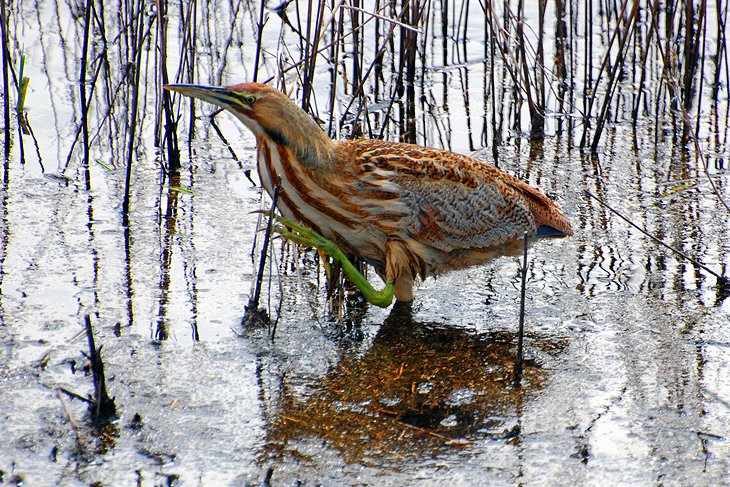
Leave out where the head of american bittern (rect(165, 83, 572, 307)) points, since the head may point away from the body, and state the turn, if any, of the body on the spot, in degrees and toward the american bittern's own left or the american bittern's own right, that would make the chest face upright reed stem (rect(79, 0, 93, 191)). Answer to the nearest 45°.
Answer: approximately 45° to the american bittern's own right

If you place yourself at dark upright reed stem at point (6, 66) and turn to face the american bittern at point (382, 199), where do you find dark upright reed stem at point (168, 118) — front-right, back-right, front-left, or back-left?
front-left

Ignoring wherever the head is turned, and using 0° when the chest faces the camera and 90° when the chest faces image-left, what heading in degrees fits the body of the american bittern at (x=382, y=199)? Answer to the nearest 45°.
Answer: approximately 90°

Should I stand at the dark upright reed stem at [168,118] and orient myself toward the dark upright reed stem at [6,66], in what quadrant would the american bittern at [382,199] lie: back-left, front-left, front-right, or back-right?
back-left

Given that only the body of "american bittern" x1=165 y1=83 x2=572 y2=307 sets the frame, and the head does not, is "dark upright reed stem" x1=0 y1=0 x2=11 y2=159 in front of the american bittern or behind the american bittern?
in front

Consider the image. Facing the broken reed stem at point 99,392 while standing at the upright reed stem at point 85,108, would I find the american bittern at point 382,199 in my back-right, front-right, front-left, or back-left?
front-left

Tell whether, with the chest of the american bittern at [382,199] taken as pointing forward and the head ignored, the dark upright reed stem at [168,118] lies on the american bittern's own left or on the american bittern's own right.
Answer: on the american bittern's own right

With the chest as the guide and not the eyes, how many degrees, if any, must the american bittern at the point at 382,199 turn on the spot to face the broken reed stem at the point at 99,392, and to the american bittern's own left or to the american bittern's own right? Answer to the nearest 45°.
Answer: approximately 45° to the american bittern's own left
